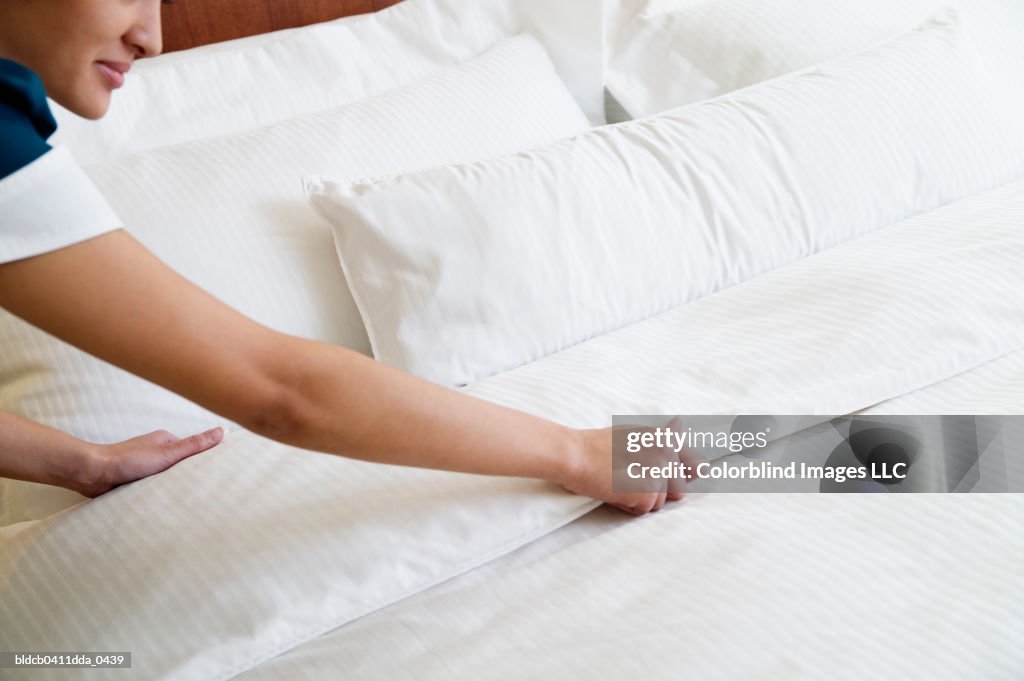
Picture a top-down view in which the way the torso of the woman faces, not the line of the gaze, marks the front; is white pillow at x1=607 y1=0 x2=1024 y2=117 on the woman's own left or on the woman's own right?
on the woman's own left

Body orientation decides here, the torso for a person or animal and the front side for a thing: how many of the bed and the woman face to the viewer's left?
0

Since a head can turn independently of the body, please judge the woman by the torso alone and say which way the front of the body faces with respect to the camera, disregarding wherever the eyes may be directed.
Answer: to the viewer's right

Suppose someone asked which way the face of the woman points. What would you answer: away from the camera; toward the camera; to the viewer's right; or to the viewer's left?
to the viewer's right

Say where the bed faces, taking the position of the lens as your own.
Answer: facing the viewer and to the right of the viewer
